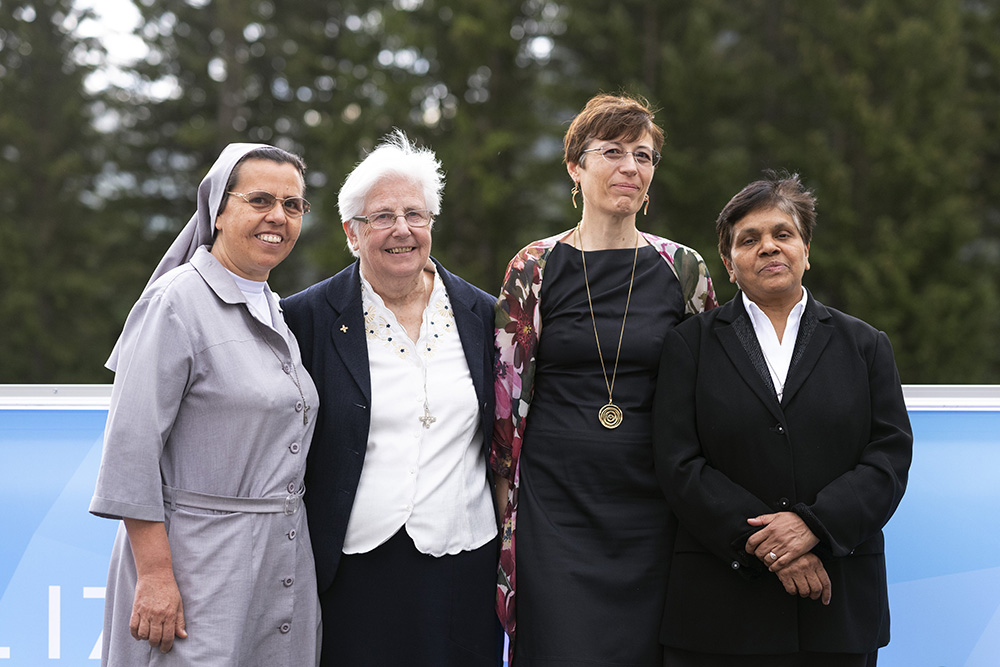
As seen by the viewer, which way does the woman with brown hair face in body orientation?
toward the camera

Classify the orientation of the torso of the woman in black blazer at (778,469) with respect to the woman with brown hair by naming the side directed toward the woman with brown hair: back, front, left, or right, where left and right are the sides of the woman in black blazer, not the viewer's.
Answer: right

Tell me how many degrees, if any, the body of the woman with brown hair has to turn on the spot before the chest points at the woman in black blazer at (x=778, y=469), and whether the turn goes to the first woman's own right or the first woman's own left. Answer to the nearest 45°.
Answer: approximately 45° to the first woman's own left

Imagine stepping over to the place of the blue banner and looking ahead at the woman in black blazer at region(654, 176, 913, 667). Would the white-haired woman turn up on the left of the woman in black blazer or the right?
right

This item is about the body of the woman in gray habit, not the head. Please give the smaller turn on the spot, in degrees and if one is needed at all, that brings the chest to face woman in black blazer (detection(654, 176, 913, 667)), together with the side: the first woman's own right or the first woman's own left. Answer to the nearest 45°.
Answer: approximately 45° to the first woman's own left

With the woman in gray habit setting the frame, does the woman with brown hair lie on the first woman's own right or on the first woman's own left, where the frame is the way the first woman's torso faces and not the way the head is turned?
on the first woman's own left

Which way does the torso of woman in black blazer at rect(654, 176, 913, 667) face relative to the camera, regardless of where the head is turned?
toward the camera

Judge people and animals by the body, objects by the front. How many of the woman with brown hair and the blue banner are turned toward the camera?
2

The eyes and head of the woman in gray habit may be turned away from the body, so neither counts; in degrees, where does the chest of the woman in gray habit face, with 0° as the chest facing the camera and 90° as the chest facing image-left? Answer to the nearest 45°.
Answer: approximately 315°

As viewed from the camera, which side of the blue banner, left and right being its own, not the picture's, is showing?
front
